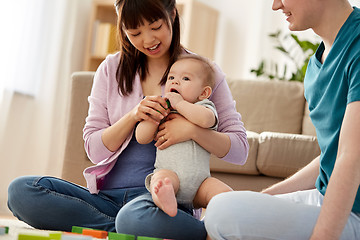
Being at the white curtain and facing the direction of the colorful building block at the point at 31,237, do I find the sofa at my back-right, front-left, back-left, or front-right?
front-left

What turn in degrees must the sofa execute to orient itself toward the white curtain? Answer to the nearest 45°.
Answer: approximately 135° to its right

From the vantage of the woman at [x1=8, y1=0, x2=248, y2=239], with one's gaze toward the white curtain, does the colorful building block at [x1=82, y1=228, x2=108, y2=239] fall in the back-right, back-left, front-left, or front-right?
back-left

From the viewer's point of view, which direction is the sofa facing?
toward the camera

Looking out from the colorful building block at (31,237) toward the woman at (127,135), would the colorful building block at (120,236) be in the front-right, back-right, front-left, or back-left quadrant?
front-right

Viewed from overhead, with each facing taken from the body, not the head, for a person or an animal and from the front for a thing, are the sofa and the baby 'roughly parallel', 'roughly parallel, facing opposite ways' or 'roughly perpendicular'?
roughly parallel

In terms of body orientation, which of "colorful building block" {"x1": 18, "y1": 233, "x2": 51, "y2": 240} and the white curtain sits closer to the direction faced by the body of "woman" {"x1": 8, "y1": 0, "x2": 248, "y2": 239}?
the colorful building block

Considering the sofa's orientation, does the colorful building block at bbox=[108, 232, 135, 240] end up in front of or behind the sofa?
in front

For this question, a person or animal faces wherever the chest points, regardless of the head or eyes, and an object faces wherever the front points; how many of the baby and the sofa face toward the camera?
2

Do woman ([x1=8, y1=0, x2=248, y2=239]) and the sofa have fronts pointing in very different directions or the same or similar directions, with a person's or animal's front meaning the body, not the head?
same or similar directions

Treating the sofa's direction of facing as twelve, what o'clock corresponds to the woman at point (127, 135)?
The woman is roughly at 1 o'clock from the sofa.

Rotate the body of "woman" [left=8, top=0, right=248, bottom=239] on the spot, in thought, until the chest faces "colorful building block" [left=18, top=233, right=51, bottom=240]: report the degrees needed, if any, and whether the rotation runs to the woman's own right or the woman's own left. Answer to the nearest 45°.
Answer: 0° — they already face it

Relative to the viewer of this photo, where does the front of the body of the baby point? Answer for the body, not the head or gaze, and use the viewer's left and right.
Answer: facing the viewer

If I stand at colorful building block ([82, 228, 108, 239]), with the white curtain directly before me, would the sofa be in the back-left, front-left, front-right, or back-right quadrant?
front-right
